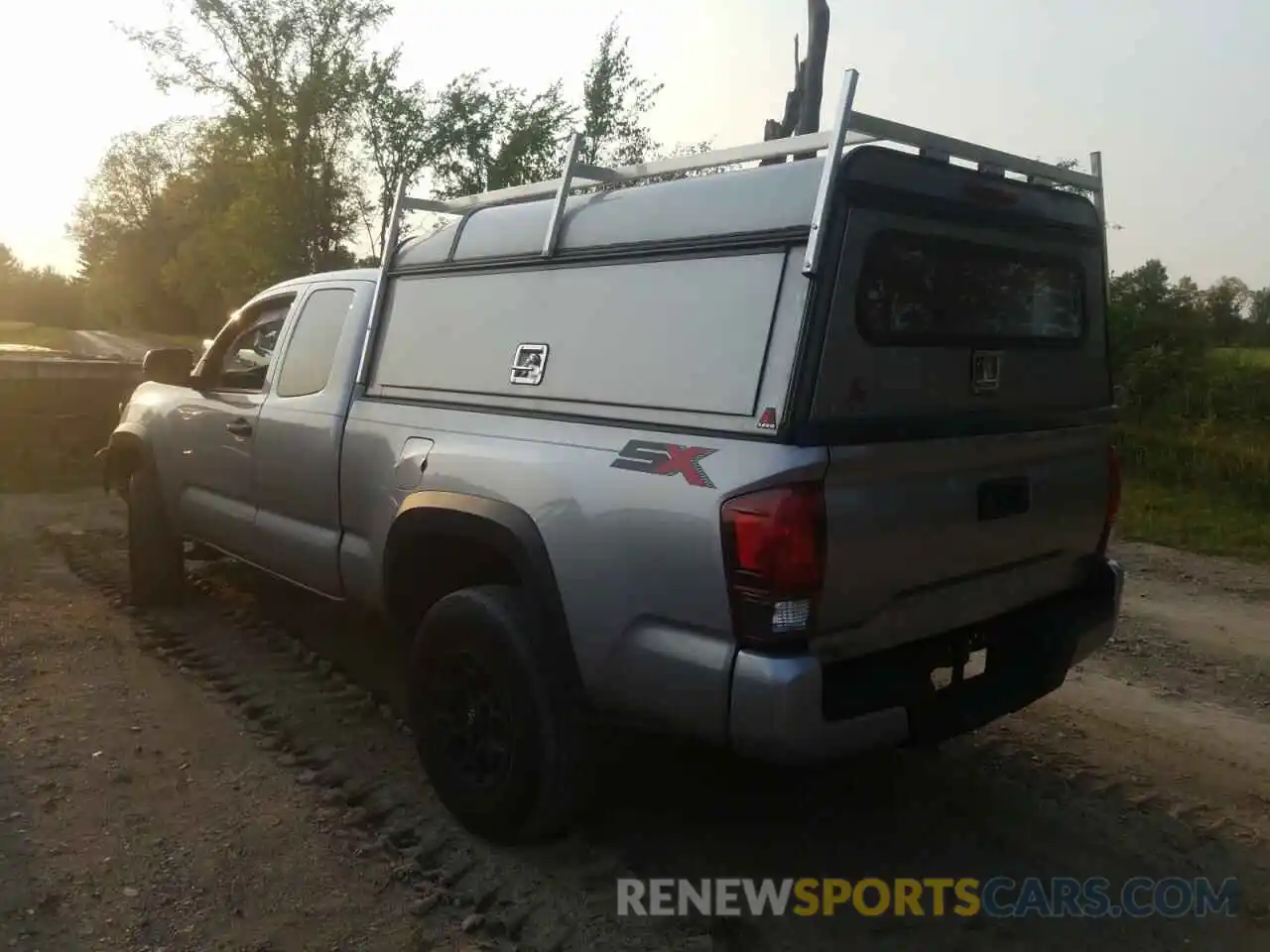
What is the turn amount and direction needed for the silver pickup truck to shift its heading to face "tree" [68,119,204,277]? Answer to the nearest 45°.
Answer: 0° — it already faces it

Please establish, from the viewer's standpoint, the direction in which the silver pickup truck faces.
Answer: facing away from the viewer and to the left of the viewer

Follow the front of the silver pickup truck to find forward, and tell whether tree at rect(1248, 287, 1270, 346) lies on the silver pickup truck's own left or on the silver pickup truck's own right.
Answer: on the silver pickup truck's own right

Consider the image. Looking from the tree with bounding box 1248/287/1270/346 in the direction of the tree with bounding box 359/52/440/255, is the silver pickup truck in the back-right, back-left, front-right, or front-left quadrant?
front-left

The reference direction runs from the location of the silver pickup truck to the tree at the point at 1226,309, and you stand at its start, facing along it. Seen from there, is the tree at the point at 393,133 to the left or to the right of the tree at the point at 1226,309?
left

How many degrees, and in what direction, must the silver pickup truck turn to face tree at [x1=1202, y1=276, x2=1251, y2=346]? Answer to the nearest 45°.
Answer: approximately 90° to its right

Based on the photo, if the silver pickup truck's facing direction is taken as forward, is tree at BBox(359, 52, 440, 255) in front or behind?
in front

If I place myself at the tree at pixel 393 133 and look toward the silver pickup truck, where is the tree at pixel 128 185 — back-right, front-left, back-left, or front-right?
back-right
